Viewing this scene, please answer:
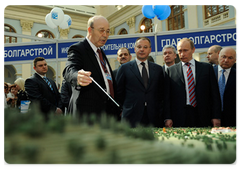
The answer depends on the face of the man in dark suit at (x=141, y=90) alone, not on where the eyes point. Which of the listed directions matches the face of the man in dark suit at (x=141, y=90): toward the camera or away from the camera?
toward the camera

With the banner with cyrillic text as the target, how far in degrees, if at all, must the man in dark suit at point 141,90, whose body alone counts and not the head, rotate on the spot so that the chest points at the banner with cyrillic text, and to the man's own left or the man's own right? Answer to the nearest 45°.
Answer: approximately 135° to the man's own left

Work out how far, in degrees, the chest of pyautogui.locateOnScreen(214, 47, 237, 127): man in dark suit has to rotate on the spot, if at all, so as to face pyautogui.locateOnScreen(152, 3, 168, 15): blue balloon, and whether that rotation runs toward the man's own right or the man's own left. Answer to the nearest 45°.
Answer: approximately 90° to the man's own right

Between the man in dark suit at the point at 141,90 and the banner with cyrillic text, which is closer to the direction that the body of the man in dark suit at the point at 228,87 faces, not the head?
the man in dark suit

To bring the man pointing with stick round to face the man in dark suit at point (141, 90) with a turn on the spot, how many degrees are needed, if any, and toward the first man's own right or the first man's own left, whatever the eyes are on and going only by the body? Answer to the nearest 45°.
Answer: approximately 90° to the first man's own left

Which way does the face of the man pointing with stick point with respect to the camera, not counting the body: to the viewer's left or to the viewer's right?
to the viewer's right

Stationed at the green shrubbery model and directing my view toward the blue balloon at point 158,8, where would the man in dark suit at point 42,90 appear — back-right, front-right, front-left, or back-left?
front-left

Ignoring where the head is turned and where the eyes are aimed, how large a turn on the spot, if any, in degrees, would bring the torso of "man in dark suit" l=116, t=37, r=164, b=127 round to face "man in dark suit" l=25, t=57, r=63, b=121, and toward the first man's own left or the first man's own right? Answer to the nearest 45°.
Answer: approximately 135° to the first man's own right

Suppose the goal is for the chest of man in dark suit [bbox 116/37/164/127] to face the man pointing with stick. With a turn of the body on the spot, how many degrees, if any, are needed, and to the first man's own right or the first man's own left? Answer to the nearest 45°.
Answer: approximately 45° to the first man's own right

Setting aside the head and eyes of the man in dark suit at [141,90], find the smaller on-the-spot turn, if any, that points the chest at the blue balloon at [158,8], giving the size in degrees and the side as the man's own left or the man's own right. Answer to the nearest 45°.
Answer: approximately 180°

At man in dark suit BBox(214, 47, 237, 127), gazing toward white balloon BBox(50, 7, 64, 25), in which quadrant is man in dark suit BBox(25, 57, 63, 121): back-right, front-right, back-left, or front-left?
front-left

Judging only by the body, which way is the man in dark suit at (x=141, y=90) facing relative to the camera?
toward the camera

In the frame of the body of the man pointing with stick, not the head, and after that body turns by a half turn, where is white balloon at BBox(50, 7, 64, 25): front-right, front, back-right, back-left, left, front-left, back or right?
front-right

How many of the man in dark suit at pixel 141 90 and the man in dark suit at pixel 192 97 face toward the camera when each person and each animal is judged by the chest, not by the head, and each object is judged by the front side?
2

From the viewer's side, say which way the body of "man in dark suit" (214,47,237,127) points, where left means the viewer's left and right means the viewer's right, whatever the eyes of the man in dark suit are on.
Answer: facing the viewer and to the left of the viewer

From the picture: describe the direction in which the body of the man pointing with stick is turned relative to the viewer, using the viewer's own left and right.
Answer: facing the viewer and to the right of the viewer

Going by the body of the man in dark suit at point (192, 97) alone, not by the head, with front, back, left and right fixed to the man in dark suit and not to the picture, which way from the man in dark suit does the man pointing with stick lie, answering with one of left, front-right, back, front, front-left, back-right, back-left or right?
front-right
